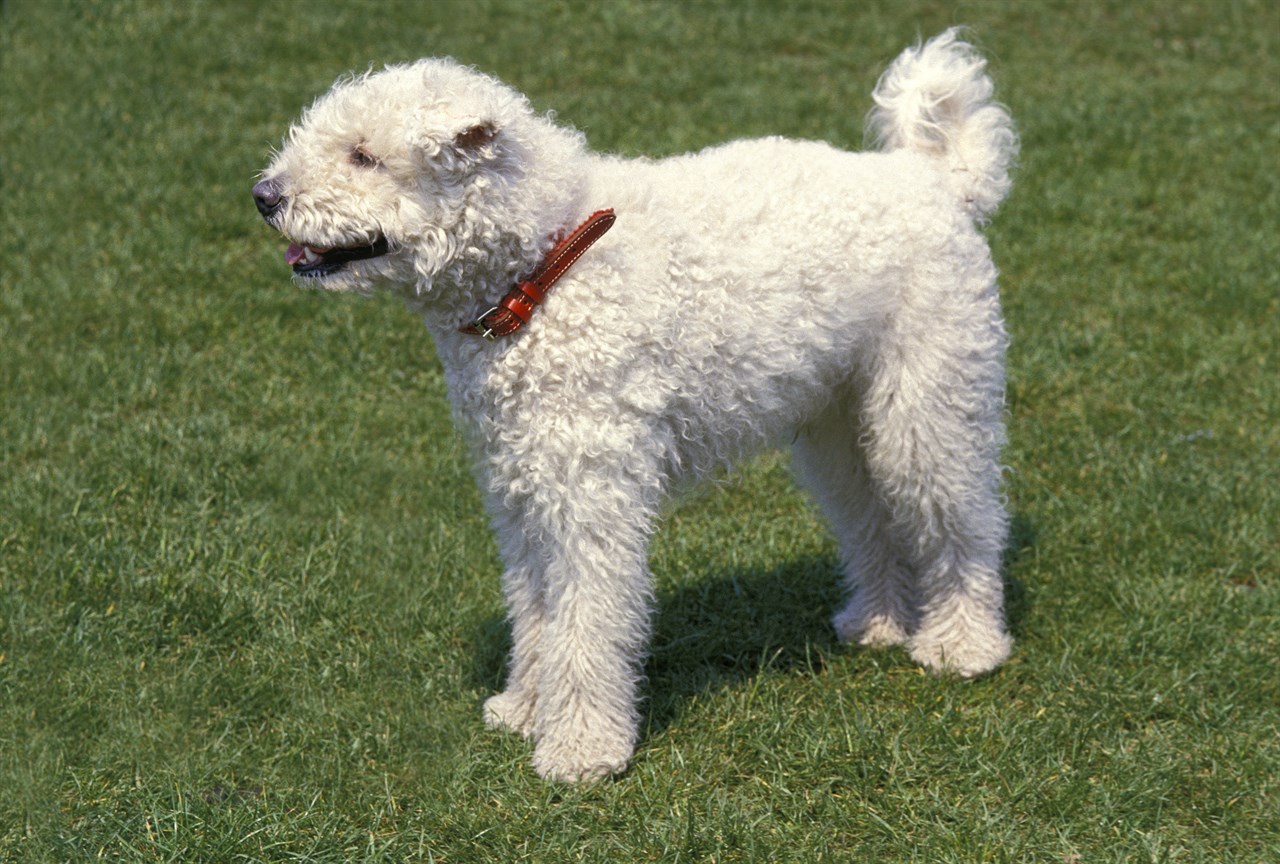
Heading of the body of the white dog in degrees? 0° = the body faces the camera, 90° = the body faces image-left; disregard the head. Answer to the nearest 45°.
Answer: approximately 45°
